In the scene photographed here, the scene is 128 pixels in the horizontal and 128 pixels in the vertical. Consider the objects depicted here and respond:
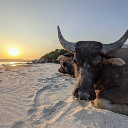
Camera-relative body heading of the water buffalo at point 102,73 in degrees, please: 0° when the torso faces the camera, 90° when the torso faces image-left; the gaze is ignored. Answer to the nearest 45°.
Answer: approximately 45°
